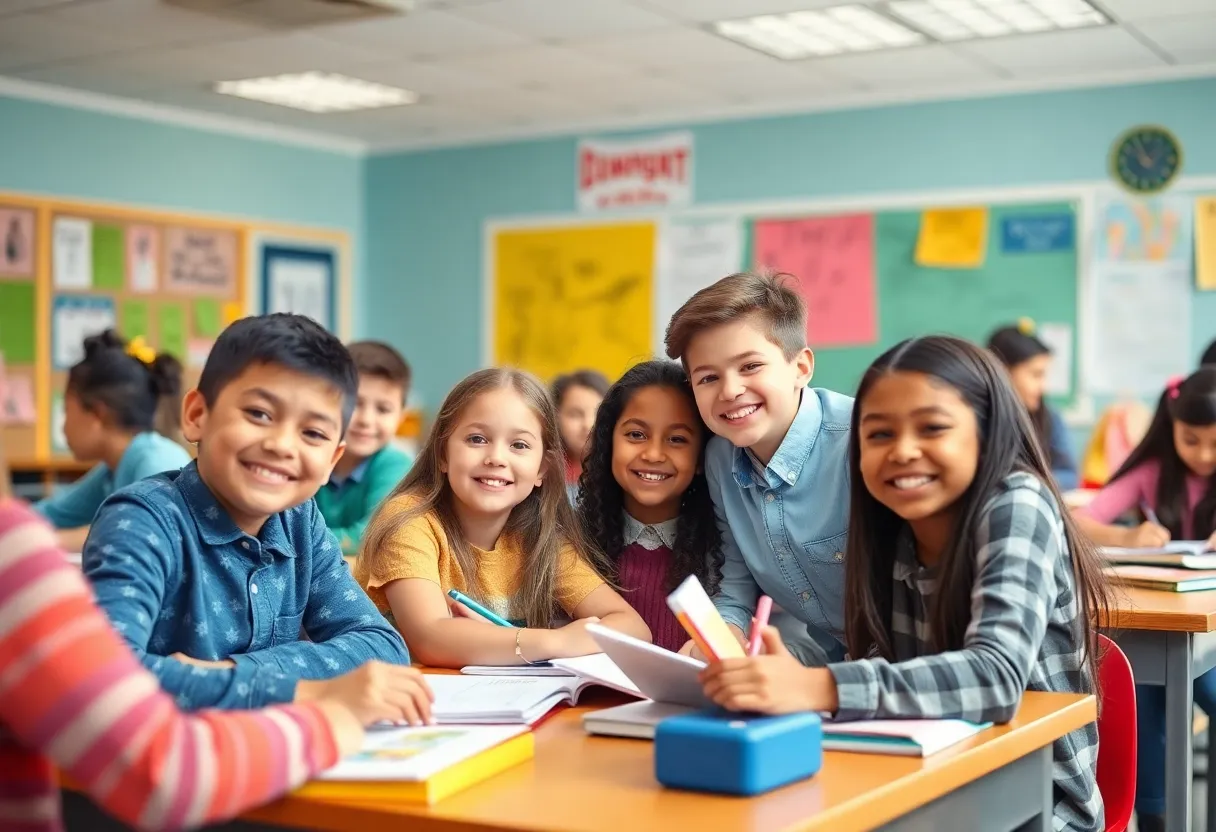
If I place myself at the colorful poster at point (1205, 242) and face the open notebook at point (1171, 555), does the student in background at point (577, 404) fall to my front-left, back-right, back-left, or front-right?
front-right

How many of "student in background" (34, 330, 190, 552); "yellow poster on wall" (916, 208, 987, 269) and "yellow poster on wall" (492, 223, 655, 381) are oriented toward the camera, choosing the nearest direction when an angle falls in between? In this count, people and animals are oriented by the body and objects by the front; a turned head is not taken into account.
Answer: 2

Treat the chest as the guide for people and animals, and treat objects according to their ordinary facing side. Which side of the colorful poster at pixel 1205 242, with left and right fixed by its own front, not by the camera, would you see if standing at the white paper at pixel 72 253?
right

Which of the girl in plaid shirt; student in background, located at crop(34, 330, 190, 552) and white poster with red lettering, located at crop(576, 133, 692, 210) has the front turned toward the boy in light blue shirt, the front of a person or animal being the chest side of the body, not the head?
the white poster with red lettering

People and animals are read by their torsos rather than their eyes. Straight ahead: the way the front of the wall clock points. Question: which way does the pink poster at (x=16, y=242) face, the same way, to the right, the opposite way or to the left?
to the left

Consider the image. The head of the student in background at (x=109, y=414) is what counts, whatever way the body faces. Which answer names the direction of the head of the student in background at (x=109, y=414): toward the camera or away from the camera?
away from the camera

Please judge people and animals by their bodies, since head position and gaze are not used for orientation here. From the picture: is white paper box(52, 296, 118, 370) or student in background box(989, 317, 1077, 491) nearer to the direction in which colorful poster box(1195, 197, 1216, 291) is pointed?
the student in background

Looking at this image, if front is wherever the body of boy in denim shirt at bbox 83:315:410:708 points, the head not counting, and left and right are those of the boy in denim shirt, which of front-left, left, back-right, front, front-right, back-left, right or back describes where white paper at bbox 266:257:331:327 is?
back-left

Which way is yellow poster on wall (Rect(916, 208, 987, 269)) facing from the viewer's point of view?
toward the camera

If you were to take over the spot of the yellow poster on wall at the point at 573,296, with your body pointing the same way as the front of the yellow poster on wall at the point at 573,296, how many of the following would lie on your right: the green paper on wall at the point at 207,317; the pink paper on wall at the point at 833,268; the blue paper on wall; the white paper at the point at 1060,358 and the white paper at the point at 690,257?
1

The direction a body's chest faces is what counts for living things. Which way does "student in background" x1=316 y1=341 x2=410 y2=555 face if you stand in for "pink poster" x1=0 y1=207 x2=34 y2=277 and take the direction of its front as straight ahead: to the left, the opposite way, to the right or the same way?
to the right

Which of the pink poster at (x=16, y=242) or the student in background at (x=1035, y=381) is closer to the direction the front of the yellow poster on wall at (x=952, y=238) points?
the student in background

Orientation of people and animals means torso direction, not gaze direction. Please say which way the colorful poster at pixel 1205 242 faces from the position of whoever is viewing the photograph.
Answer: facing the viewer

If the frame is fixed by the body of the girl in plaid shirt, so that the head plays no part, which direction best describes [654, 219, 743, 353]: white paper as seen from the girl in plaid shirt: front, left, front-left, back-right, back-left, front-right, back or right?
back-right

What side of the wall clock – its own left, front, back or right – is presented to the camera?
front
